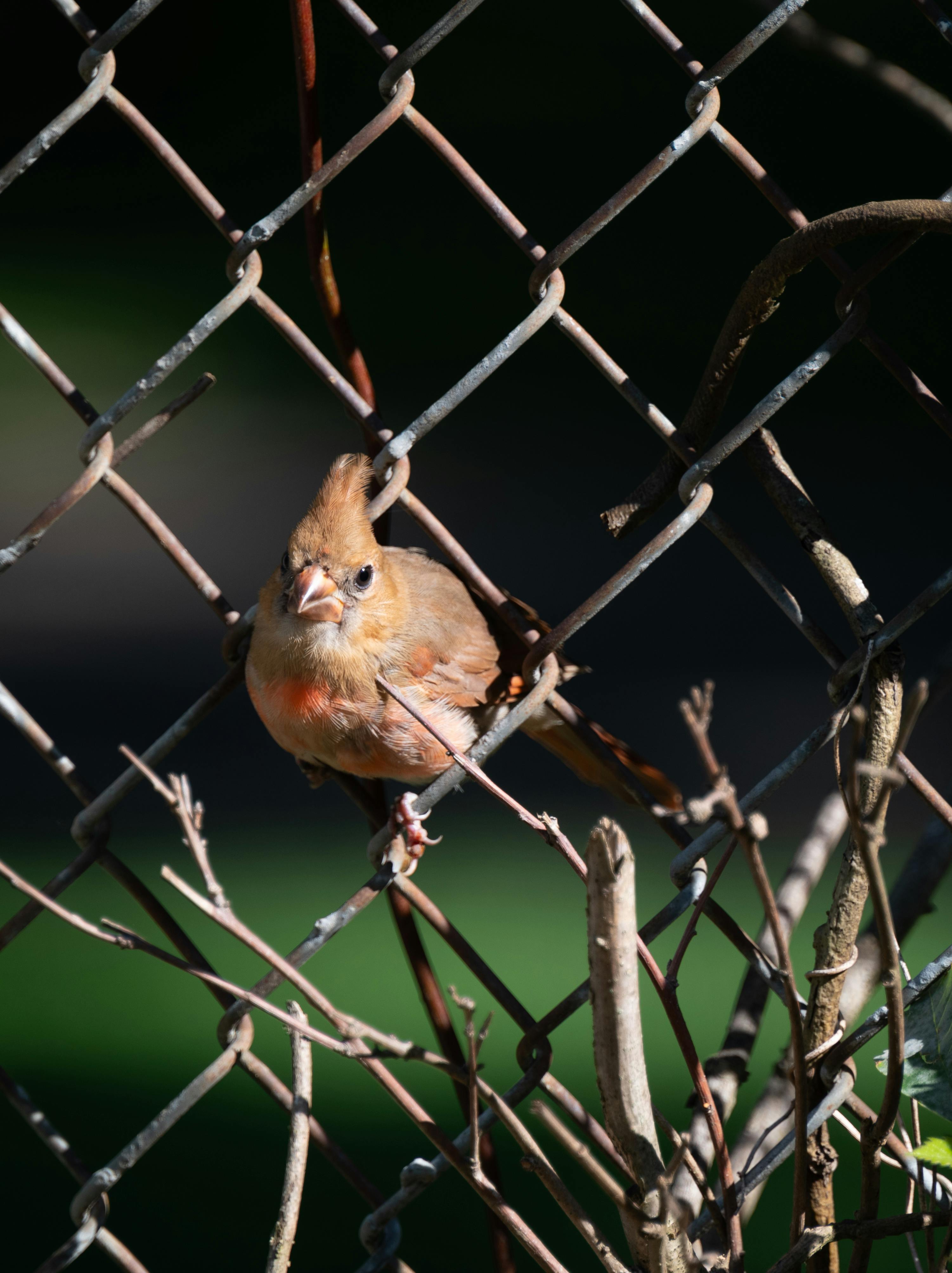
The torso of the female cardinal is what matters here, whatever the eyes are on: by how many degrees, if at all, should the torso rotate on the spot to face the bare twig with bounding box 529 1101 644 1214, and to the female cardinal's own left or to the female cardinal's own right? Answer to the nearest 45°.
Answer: approximately 45° to the female cardinal's own left

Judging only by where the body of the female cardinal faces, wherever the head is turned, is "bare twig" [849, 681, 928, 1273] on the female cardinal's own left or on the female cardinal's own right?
on the female cardinal's own left

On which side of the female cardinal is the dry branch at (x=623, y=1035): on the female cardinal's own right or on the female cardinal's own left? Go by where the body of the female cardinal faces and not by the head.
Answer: on the female cardinal's own left

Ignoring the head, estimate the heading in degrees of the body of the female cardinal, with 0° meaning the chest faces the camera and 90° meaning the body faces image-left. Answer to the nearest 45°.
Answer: approximately 45°

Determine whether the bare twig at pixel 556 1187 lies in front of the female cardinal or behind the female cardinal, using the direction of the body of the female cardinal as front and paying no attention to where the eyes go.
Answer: in front

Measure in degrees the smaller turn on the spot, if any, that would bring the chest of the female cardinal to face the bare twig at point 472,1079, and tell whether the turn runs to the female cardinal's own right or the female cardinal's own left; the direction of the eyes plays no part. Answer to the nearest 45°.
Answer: approximately 45° to the female cardinal's own left
